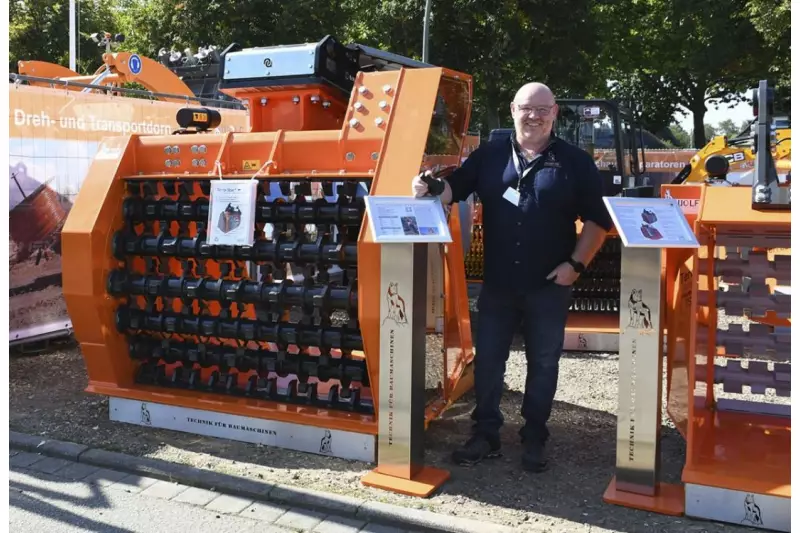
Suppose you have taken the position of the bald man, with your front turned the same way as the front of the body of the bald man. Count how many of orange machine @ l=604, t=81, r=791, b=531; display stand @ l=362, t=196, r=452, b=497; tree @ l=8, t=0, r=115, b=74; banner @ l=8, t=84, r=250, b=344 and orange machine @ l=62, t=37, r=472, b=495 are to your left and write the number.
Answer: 1

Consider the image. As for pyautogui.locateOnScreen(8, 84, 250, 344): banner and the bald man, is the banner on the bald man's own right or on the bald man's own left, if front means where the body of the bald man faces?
on the bald man's own right

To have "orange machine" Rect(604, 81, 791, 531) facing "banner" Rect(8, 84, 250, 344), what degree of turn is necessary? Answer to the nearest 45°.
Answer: approximately 90° to its right

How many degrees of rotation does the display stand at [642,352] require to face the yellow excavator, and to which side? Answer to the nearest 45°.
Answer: approximately 180°

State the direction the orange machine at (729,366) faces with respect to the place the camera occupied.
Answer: facing the viewer

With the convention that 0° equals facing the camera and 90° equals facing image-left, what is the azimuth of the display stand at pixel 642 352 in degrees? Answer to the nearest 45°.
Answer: approximately 0°

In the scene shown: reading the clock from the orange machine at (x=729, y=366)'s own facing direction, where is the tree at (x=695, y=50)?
The tree is roughly at 6 o'clock from the orange machine.

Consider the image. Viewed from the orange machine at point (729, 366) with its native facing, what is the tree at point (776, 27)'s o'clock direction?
The tree is roughly at 6 o'clock from the orange machine.

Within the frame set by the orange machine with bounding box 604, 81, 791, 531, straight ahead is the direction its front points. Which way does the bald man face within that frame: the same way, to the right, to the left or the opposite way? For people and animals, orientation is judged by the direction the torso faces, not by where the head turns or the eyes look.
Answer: the same way

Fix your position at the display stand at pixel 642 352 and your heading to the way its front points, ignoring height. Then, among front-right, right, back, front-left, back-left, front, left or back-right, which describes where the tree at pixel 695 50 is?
back

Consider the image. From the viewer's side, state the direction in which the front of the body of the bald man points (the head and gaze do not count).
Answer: toward the camera

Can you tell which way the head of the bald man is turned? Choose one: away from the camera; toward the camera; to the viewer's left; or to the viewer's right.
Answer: toward the camera

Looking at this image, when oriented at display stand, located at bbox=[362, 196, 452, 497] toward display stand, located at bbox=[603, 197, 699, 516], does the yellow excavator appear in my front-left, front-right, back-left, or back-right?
front-left
